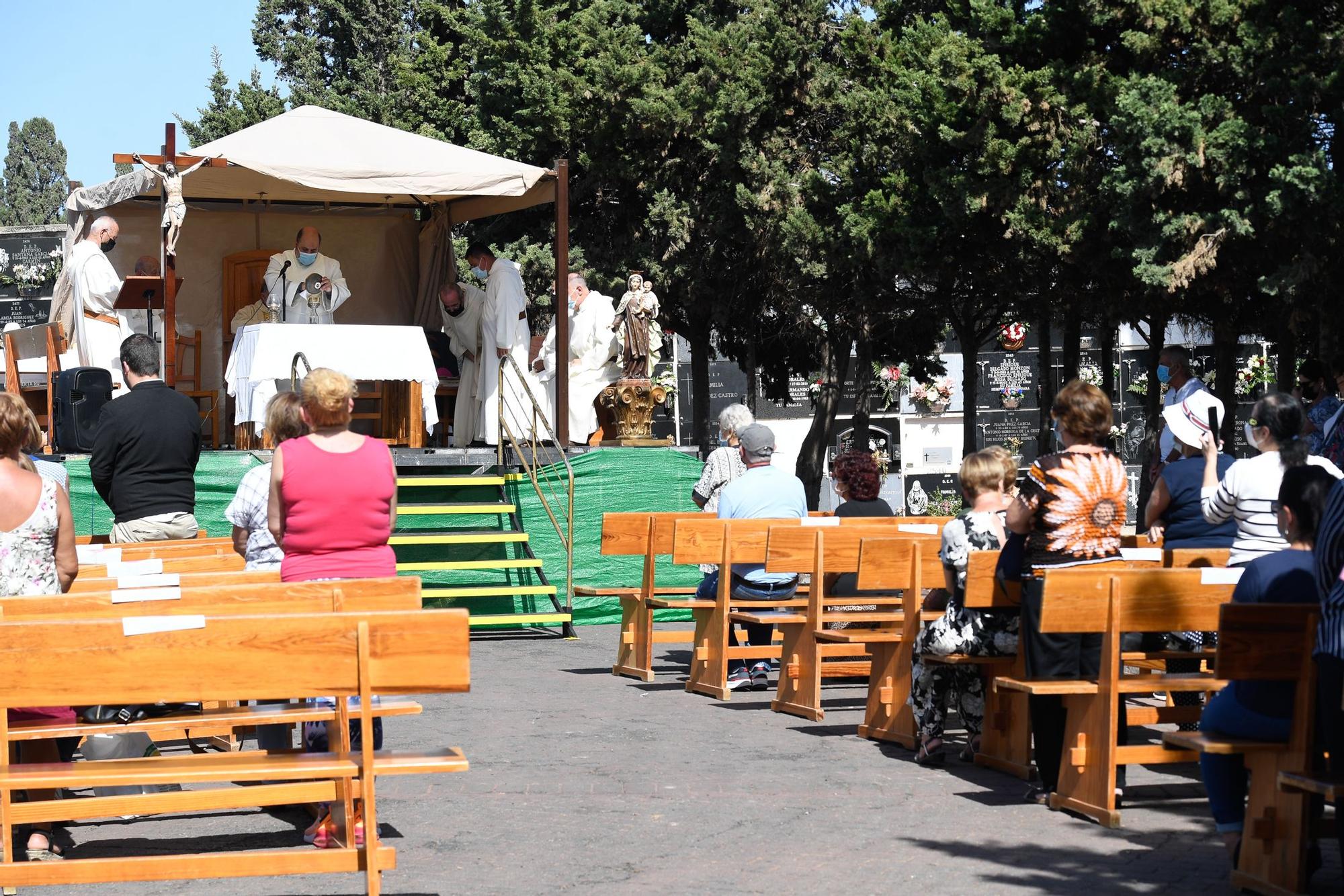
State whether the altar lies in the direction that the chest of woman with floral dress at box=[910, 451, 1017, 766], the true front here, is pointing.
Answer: yes

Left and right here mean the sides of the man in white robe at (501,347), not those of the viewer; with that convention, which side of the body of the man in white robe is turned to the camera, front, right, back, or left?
left

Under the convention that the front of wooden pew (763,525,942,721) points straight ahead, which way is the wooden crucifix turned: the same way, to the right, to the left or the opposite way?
the opposite way

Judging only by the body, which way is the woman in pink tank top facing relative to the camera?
away from the camera

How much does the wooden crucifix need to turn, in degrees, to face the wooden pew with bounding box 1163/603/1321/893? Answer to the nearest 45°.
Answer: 0° — it already faces it

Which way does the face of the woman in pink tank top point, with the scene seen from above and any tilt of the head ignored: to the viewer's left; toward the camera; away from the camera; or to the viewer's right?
away from the camera

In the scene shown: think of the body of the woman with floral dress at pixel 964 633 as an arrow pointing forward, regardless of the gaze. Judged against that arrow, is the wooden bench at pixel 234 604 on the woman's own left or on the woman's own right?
on the woman's own left

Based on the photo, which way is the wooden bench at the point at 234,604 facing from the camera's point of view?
away from the camera

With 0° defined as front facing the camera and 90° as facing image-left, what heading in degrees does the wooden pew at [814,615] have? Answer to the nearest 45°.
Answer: approximately 135°

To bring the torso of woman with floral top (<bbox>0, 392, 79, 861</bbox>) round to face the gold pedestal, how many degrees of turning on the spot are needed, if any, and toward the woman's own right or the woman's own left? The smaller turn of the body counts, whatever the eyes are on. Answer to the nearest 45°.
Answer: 0° — they already face it
